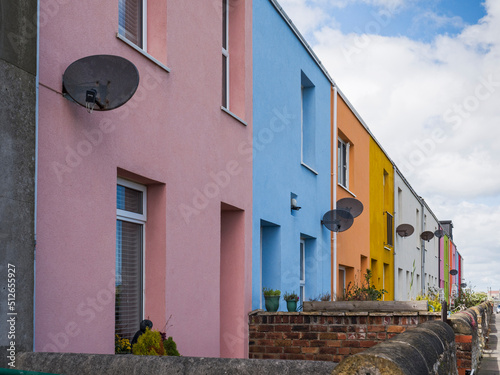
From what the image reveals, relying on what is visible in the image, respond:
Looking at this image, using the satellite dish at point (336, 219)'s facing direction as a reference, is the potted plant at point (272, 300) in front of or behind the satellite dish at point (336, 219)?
in front

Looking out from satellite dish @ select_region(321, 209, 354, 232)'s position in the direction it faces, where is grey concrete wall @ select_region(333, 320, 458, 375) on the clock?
The grey concrete wall is roughly at 12 o'clock from the satellite dish.
